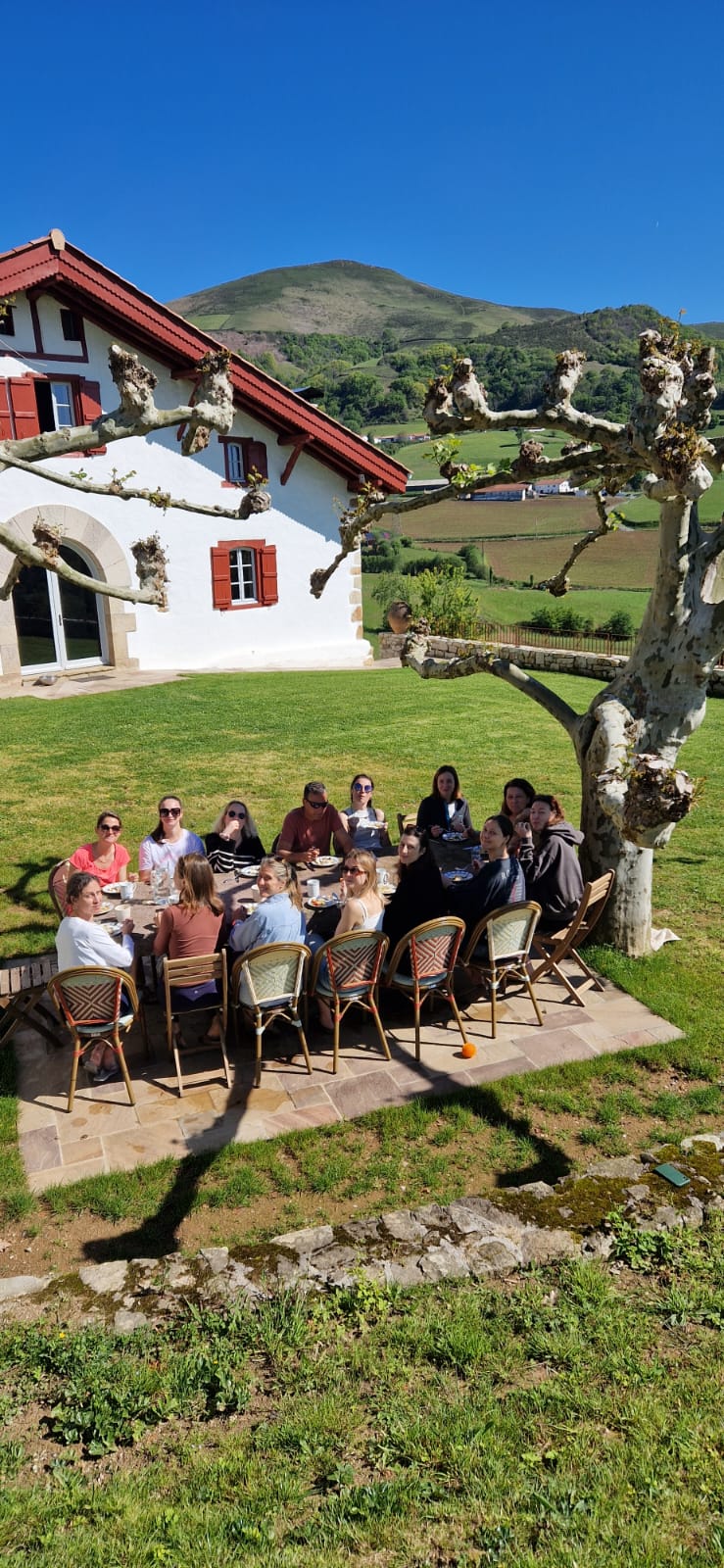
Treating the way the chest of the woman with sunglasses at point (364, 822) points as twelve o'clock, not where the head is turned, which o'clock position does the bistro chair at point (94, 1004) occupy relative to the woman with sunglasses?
The bistro chair is roughly at 1 o'clock from the woman with sunglasses.

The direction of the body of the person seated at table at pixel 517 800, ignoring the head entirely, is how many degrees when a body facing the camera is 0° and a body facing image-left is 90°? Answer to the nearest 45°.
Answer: approximately 45°

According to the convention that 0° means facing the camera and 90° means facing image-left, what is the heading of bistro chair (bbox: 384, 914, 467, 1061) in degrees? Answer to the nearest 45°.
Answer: approximately 135°

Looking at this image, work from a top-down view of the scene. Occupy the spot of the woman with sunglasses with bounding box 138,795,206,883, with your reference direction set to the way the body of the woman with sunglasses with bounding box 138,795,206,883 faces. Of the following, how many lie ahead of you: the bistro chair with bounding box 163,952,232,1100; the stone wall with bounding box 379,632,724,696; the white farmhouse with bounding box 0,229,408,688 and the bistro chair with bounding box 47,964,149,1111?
2

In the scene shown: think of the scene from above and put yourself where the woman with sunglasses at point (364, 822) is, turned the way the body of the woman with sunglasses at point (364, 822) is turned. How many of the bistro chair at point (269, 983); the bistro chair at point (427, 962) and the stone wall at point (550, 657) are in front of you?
2

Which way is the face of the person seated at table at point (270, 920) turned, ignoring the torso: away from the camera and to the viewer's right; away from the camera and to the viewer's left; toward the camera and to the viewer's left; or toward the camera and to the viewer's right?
toward the camera and to the viewer's left

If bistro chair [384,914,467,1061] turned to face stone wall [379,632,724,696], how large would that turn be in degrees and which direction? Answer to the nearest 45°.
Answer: approximately 45° to its right

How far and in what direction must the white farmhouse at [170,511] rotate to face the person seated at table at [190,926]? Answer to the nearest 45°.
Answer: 0° — it already faces them

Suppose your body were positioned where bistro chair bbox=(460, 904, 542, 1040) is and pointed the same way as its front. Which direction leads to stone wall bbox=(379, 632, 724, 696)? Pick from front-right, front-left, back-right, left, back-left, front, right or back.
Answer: front-right

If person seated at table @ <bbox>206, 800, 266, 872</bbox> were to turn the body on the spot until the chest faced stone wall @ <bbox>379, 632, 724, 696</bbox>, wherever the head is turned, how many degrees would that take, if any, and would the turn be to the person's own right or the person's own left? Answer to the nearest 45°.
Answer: approximately 135° to the person's own left

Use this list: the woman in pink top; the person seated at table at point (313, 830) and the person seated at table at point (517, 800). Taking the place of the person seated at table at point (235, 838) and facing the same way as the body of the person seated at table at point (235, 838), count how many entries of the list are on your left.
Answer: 2

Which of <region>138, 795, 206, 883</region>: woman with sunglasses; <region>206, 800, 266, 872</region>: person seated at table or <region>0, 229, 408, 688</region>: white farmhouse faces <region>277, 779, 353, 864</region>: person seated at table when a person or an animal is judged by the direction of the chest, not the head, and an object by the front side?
the white farmhouse

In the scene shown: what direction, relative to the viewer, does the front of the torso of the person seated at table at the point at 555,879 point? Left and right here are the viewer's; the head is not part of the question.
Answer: facing to the left of the viewer

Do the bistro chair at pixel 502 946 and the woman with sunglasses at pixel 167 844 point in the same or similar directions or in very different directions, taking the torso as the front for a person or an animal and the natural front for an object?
very different directions
